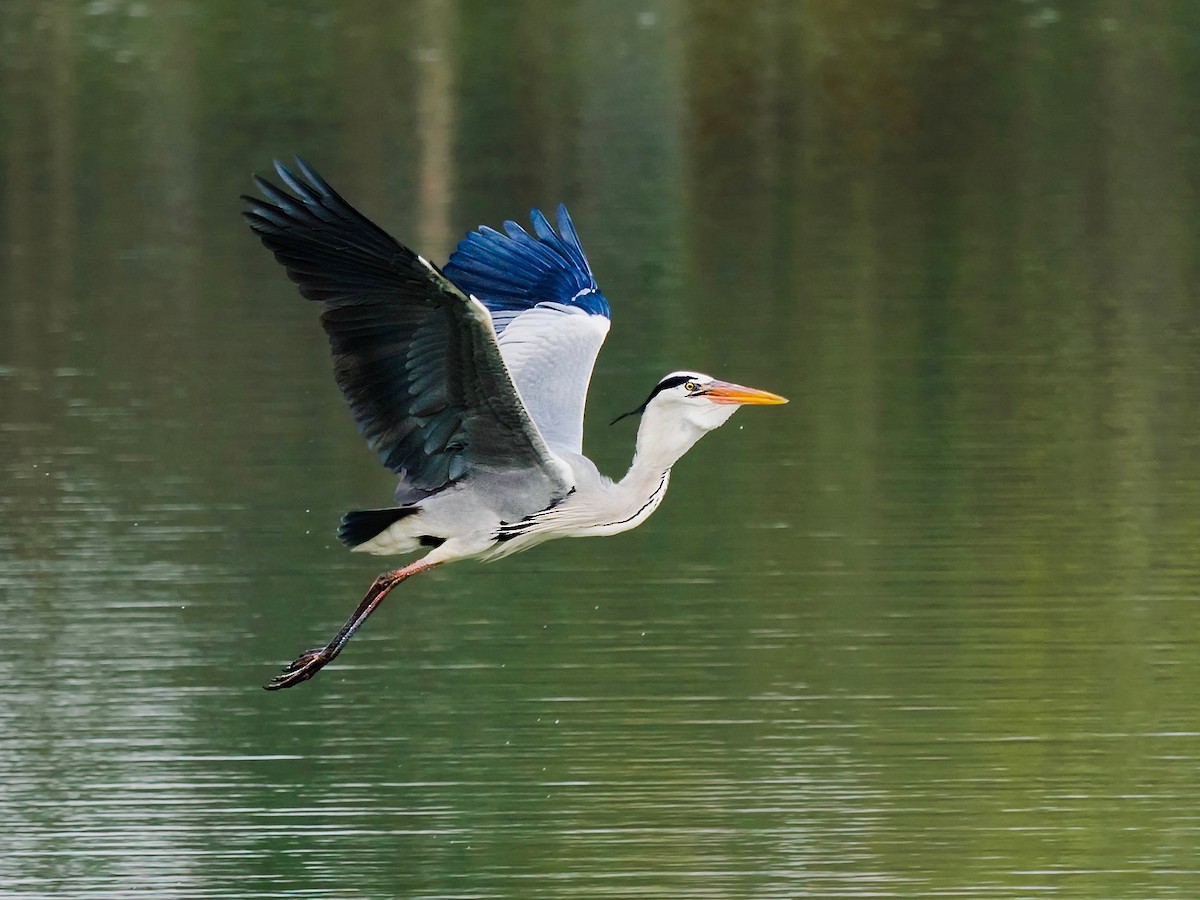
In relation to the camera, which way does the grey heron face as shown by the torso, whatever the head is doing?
to the viewer's right
